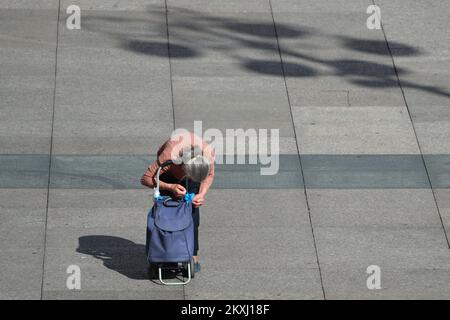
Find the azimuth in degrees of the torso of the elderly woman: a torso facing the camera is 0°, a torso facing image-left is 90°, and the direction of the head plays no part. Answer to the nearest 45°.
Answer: approximately 0°
